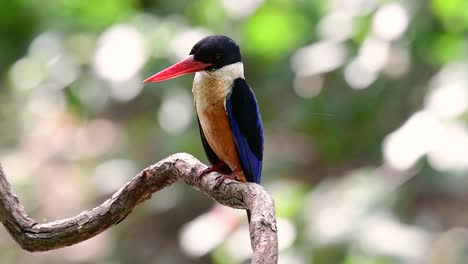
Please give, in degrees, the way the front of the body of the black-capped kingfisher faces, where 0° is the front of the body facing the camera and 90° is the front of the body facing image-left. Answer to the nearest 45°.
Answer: approximately 45°
